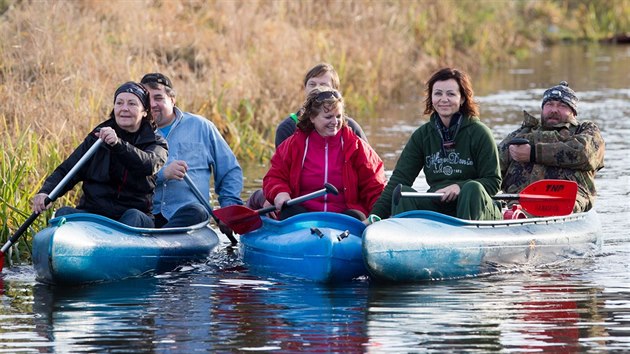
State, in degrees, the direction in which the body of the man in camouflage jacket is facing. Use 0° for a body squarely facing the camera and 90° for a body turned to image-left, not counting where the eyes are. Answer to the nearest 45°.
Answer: approximately 45°

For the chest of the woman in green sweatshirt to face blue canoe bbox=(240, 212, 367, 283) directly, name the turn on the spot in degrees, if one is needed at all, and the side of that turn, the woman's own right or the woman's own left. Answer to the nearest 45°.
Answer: approximately 45° to the woman's own right

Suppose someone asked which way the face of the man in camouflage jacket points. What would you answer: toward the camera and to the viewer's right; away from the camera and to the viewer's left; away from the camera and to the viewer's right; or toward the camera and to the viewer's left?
toward the camera and to the viewer's left

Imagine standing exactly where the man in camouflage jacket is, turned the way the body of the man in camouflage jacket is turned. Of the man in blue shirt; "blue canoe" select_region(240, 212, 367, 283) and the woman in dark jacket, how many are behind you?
0

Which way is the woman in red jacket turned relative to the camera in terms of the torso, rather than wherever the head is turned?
toward the camera

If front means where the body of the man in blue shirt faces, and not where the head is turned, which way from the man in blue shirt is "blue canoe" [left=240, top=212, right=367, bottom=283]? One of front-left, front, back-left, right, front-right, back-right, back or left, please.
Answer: left

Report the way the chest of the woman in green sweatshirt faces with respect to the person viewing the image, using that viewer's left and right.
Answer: facing the viewer

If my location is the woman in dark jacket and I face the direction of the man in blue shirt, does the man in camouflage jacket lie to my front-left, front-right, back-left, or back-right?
front-right

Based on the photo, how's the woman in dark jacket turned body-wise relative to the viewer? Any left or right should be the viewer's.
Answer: facing the viewer and to the left of the viewer

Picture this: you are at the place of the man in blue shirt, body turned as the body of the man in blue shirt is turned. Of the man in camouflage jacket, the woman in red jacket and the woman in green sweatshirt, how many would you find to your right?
0

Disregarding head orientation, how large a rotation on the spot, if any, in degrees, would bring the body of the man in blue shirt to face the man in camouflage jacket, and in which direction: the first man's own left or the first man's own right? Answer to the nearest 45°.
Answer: approximately 135° to the first man's own left

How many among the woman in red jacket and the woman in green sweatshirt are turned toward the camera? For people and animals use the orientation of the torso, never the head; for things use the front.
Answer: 2

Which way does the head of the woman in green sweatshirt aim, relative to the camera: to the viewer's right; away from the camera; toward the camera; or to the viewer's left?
toward the camera
